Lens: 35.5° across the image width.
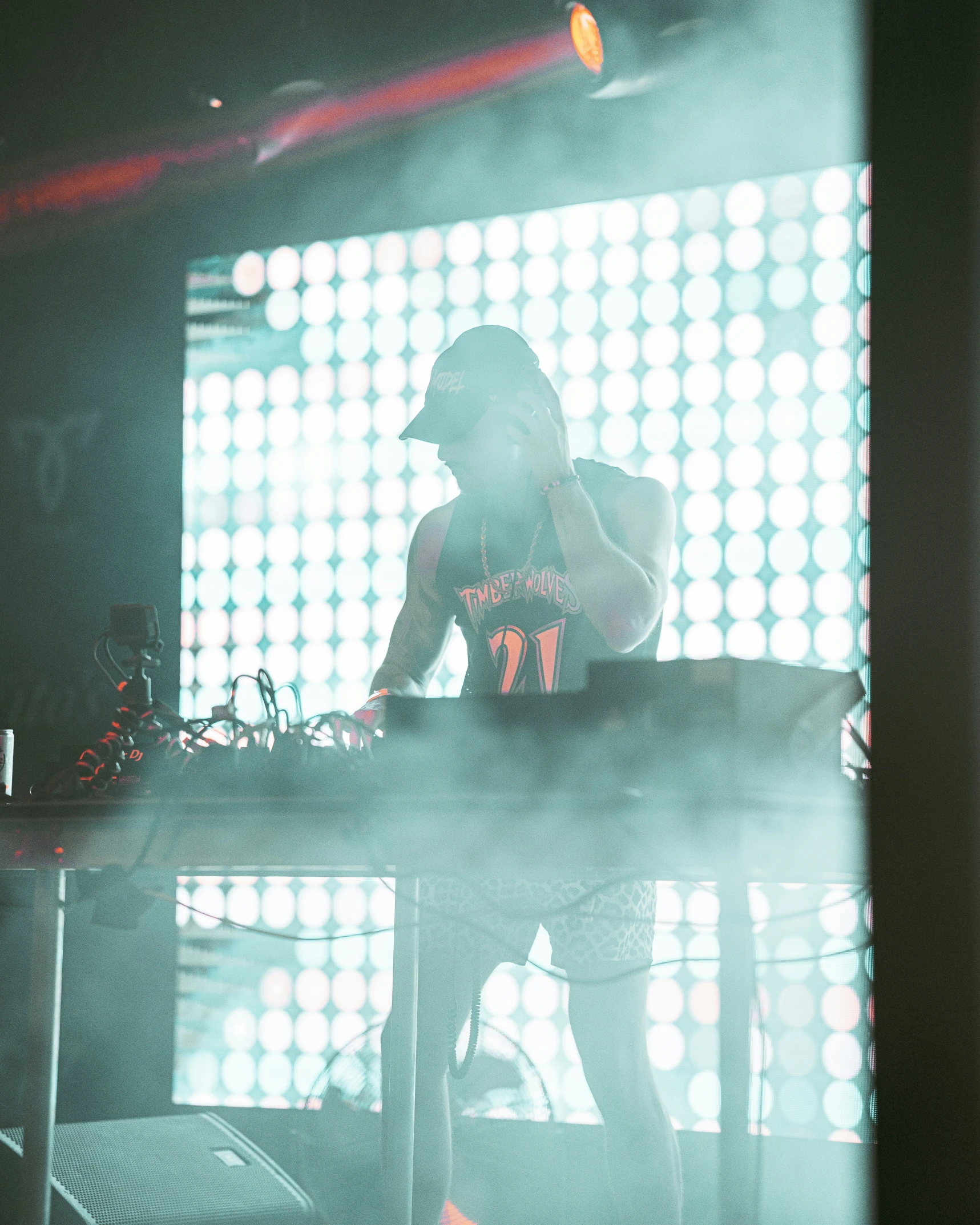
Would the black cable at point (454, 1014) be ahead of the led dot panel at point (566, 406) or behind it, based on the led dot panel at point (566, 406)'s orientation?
ahead

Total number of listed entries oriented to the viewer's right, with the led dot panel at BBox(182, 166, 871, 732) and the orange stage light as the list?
0

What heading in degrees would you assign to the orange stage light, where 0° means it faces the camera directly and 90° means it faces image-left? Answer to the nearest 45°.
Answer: approximately 45°

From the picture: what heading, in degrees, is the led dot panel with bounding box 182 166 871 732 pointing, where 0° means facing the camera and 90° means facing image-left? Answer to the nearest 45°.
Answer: approximately 45°
